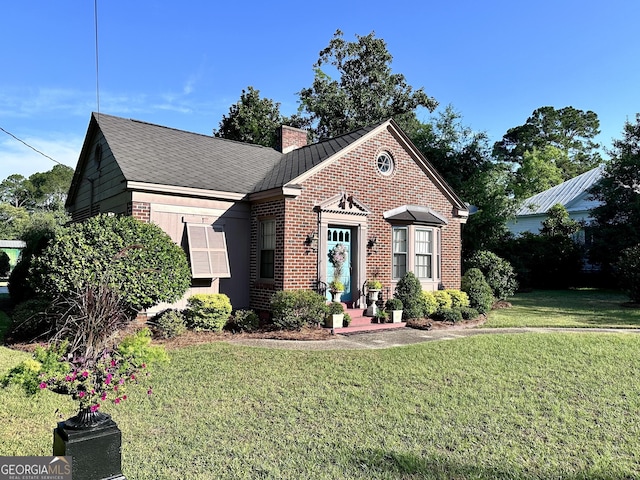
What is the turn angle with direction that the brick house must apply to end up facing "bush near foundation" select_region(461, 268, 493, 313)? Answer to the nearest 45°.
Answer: approximately 45° to its left

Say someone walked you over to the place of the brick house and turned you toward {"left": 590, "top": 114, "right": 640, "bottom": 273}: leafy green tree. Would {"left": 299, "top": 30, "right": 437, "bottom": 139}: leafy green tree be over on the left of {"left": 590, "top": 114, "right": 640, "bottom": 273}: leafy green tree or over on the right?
left

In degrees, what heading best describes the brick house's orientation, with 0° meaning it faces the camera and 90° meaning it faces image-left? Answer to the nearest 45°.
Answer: approximately 315°

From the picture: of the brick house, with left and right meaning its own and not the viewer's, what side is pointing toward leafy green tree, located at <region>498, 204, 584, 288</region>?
left

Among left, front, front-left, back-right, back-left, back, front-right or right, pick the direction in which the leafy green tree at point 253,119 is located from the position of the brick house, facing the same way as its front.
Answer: back-left

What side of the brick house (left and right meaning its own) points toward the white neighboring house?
left

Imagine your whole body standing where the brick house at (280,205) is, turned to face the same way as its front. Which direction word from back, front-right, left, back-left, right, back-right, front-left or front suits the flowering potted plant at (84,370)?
front-right

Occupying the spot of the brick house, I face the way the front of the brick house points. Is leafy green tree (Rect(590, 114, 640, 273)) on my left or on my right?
on my left

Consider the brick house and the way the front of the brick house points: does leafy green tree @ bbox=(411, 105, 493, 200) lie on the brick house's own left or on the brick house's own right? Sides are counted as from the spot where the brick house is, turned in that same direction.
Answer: on the brick house's own left
